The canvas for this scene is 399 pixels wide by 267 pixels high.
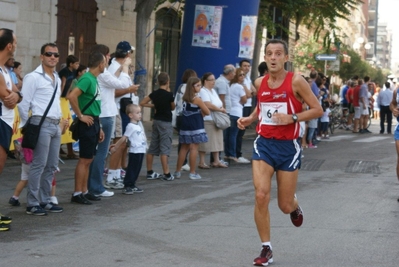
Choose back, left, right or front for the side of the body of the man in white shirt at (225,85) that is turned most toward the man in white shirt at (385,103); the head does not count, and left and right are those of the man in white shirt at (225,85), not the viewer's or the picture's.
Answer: left

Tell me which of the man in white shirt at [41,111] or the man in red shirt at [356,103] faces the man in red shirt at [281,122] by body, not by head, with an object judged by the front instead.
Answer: the man in white shirt

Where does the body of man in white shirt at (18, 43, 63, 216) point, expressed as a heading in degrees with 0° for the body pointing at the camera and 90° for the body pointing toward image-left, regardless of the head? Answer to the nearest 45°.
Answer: approximately 315°

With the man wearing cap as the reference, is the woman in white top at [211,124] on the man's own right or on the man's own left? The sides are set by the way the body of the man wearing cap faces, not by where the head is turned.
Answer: on the man's own left

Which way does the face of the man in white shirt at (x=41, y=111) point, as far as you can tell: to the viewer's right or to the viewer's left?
to the viewer's right

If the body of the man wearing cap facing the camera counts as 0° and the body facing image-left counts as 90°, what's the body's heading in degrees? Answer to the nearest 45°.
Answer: approximately 270°

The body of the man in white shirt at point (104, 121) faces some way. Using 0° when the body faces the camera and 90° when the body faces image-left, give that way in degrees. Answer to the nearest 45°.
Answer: approximately 270°
